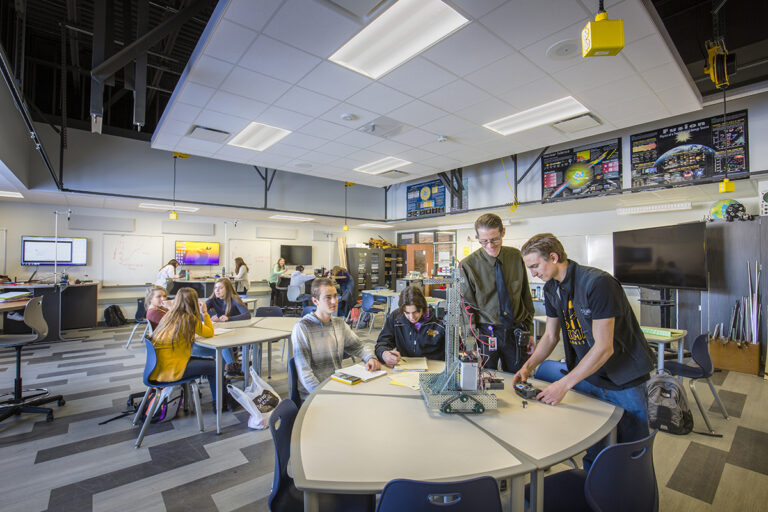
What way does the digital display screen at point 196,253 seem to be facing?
toward the camera

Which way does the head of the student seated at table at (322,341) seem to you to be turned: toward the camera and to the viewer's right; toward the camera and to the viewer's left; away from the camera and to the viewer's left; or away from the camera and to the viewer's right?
toward the camera and to the viewer's right

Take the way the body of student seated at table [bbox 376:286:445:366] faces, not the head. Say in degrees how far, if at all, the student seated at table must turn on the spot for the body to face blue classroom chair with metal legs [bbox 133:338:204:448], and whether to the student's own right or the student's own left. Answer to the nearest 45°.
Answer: approximately 90° to the student's own right

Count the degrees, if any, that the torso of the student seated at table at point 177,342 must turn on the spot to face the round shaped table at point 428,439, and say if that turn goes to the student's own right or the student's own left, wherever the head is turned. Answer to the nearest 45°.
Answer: approximately 135° to the student's own right

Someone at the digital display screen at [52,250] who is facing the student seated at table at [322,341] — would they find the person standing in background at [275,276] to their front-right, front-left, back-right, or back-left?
front-left

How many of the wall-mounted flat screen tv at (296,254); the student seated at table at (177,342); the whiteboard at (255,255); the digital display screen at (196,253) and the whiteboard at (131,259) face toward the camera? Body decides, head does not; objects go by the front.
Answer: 4

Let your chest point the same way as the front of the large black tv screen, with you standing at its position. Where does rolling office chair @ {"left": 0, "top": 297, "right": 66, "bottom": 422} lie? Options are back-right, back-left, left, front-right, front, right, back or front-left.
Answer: front

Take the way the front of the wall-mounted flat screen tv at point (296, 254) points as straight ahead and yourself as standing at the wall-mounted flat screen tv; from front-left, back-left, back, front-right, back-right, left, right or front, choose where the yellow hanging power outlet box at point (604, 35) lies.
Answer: front

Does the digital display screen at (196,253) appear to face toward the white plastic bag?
yes

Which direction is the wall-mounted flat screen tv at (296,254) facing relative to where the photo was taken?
toward the camera

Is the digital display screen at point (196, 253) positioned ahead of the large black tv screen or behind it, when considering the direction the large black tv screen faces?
ahead

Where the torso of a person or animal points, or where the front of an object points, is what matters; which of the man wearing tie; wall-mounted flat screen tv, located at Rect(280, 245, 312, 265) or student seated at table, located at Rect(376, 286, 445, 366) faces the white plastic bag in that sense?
the wall-mounted flat screen tv

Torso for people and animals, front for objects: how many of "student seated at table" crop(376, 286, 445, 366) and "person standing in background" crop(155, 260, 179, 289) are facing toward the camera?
1

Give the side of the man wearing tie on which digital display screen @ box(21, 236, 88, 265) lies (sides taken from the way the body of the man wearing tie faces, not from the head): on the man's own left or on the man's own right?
on the man's own right

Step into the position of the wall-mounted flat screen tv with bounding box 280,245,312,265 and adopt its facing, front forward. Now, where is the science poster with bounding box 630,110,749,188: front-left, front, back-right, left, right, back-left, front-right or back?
front-left

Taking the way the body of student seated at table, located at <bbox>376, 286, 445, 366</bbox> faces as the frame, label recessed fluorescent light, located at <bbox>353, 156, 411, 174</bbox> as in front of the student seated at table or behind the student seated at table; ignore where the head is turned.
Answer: behind
